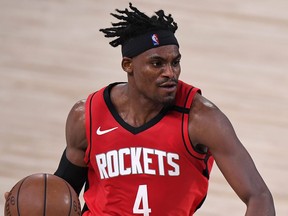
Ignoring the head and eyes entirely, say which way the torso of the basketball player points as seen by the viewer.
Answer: toward the camera

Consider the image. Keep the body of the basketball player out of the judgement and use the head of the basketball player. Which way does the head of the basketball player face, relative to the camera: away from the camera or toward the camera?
toward the camera
